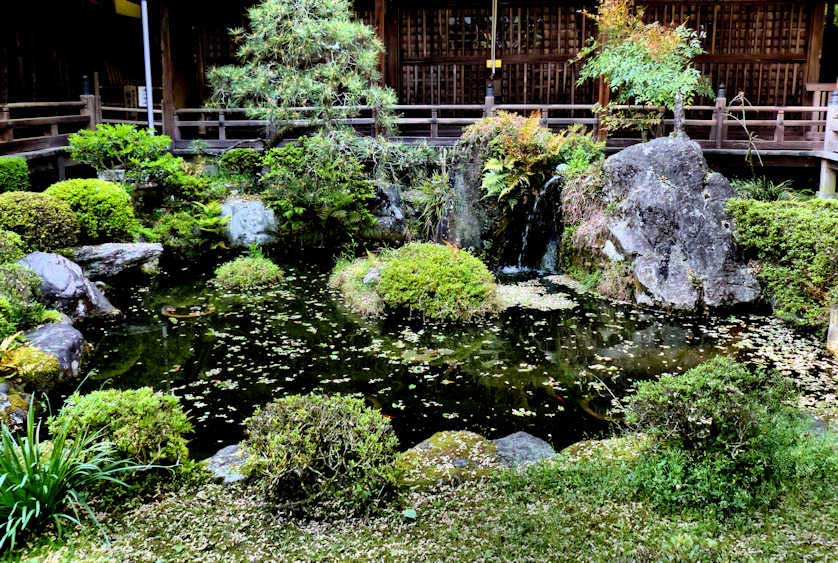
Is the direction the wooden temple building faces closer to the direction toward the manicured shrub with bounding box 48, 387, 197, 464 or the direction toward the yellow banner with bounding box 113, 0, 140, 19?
the manicured shrub

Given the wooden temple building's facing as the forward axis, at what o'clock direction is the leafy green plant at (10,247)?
The leafy green plant is roughly at 1 o'clock from the wooden temple building.

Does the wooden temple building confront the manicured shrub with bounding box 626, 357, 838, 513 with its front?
yes

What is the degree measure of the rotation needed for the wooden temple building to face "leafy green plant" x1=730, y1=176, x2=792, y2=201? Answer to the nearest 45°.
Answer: approximately 45° to its left

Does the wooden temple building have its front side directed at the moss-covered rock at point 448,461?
yes

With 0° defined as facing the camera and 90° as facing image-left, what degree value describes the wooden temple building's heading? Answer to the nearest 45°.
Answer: approximately 0°

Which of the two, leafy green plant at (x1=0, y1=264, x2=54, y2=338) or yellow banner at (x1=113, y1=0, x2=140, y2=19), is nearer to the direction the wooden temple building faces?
the leafy green plant

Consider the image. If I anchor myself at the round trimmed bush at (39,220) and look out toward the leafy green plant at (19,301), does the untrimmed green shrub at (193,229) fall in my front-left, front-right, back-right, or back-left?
back-left

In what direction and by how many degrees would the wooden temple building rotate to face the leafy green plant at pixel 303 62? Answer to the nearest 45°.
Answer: approximately 45° to its right

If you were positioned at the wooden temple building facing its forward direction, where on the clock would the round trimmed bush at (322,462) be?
The round trimmed bush is roughly at 12 o'clock from the wooden temple building.

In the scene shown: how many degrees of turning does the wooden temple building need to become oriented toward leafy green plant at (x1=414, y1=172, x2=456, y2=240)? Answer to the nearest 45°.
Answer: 0° — it already faces it
